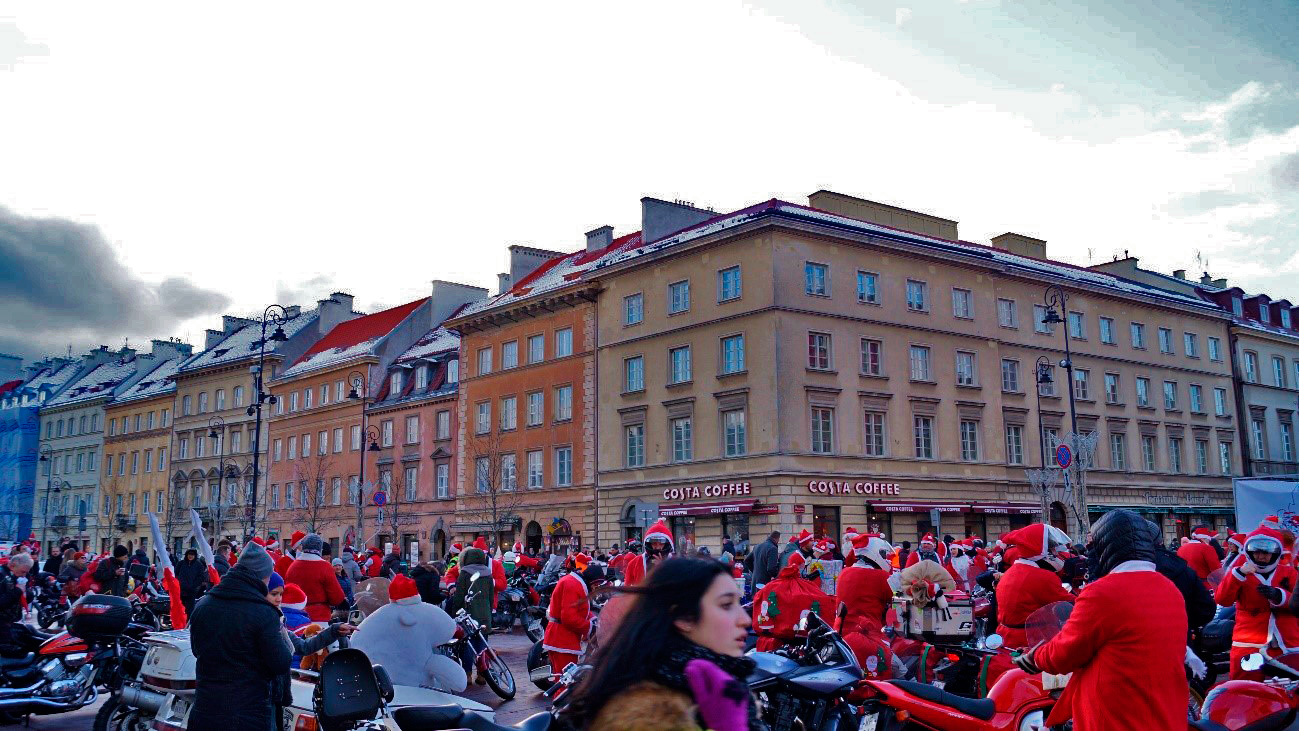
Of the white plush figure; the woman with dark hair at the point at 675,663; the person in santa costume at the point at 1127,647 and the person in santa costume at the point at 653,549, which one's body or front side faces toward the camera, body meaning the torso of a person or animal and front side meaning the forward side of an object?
the person in santa costume at the point at 653,549

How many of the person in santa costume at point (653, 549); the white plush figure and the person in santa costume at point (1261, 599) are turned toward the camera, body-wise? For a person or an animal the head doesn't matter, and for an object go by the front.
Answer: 2

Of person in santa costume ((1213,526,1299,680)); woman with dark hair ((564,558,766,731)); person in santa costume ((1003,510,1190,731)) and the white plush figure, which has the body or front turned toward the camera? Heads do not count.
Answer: person in santa costume ((1213,526,1299,680))

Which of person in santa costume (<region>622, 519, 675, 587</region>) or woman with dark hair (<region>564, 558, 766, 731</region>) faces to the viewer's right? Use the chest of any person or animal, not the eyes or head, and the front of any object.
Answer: the woman with dark hair

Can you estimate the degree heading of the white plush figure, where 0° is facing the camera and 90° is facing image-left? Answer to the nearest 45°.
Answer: approximately 225°

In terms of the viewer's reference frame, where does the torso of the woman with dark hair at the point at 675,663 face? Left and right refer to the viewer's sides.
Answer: facing to the right of the viewer

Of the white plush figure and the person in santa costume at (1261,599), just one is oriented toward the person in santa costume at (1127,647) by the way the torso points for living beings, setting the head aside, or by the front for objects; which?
the person in santa costume at (1261,599)

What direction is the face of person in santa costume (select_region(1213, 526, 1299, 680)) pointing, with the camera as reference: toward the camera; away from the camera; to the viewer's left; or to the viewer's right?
toward the camera

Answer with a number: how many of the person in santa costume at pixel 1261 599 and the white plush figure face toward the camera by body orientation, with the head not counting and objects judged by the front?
1

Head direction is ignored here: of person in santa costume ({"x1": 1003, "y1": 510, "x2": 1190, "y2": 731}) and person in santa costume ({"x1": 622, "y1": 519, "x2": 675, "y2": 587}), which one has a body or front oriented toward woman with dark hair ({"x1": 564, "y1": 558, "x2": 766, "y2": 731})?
person in santa costume ({"x1": 622, "y1": 519, "x2": 675, "y2": 587})

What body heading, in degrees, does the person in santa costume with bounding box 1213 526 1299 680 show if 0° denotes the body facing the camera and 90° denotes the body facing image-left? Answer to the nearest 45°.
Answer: approximately 0°

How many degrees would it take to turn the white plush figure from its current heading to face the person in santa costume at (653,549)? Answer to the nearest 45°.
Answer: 0° — it already faces them

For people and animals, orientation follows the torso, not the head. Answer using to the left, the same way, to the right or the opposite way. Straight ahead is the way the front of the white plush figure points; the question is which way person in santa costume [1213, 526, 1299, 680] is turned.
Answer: the opposite way

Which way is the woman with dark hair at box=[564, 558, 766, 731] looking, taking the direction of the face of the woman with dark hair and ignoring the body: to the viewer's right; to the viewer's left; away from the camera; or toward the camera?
to the viewer's right

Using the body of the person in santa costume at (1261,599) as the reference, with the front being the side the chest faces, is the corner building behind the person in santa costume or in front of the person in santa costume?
behind
